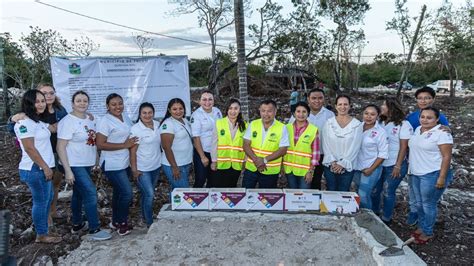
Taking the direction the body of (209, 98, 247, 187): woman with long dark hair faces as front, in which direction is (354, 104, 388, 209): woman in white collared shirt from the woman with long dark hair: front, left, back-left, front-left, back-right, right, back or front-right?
left

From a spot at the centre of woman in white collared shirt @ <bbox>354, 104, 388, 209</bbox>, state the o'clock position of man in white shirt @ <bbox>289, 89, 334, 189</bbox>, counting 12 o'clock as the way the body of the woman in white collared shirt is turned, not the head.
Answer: The man in white shirt is roughly at 2 o'clock from the woman in white collared shirt.

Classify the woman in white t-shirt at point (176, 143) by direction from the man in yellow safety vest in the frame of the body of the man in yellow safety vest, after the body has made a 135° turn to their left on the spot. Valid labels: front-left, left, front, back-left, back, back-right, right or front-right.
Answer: back-left

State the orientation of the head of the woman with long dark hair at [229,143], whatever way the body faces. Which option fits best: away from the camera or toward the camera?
toward the camera

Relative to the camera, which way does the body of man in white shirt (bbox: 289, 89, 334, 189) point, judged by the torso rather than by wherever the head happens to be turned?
toward the camera

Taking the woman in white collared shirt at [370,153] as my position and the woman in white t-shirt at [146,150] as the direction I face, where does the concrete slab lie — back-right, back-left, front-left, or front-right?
front-left

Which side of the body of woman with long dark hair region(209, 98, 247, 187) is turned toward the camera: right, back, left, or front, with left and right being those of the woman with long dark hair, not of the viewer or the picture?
front

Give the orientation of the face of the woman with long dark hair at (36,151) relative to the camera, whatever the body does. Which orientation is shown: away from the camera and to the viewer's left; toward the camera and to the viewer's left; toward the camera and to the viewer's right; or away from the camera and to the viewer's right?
toward the camera and to the viewer's right

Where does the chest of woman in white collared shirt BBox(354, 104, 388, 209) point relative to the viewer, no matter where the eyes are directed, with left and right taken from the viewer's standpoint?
facing the viewer and to the left of the viewer

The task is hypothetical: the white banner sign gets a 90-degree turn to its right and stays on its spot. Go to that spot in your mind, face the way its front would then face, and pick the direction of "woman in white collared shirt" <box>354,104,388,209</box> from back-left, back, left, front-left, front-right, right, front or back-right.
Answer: back-left

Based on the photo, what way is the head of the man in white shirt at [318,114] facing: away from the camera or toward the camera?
toward the camera

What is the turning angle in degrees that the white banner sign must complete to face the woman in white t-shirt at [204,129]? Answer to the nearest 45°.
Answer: approximately 45° to its left

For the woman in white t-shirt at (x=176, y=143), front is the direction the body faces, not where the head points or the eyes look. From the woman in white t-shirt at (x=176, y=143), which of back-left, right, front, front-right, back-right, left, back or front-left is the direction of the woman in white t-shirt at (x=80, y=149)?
back-right

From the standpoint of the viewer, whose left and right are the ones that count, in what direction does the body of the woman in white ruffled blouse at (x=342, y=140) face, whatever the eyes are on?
facing the viewer

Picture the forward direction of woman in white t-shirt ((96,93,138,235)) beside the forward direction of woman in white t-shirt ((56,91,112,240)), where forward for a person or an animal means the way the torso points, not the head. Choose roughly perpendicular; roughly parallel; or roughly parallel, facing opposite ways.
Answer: roughly parallel

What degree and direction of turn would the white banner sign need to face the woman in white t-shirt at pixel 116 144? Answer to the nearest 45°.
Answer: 0° — it already faces them
